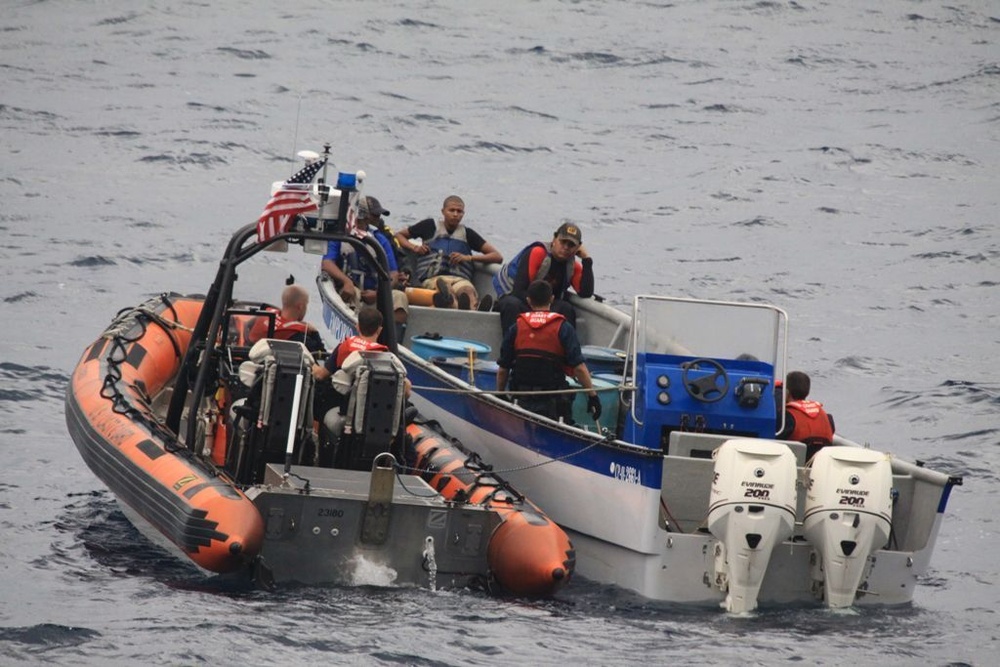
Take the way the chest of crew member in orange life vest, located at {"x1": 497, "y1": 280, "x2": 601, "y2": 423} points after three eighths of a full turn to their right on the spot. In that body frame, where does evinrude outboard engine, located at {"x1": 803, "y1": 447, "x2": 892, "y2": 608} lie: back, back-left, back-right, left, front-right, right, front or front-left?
front

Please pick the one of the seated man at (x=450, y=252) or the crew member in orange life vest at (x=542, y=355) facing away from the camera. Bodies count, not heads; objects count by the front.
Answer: the crew member in orange life vest

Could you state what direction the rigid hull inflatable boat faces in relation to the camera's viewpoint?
facing away from the viewer and to the left of the viewer

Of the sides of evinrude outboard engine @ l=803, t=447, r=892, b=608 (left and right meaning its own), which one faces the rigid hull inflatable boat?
left

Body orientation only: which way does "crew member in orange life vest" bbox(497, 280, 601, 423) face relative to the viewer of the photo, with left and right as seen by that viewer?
facing away from the viewer

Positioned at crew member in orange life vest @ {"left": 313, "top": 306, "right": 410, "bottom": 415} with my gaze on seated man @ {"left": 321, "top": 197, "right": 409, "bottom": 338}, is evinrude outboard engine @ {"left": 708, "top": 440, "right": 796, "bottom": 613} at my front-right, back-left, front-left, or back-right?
back-right

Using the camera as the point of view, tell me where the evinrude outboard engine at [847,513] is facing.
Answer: facing away from the viewer

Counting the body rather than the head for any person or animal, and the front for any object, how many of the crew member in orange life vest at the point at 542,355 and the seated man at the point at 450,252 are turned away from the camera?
1

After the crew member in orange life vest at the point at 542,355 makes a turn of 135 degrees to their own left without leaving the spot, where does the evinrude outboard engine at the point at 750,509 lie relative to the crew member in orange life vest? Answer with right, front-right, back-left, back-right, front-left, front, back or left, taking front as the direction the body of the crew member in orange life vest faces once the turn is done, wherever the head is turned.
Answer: left
